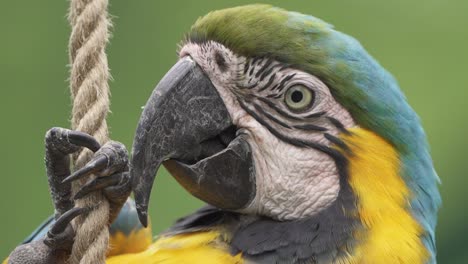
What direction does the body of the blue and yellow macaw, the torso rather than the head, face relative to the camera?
to the viewer's left
